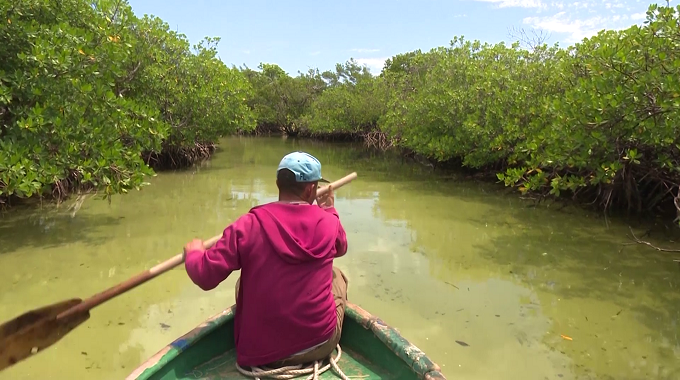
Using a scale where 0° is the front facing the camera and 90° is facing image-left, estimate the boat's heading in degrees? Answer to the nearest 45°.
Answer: approximately 180°

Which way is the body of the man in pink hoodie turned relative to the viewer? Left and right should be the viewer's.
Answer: facing away from the viewer
